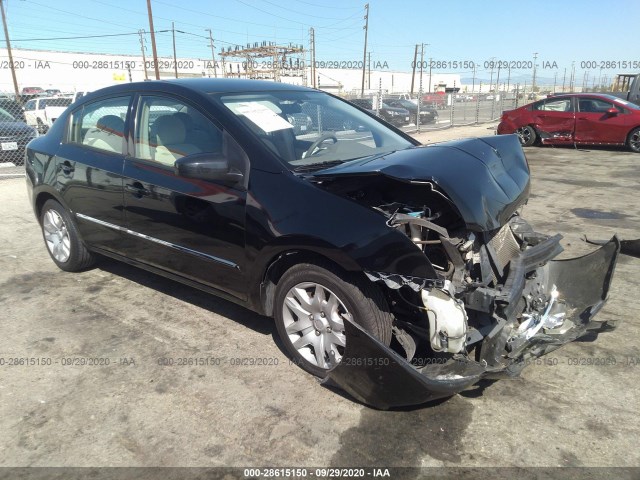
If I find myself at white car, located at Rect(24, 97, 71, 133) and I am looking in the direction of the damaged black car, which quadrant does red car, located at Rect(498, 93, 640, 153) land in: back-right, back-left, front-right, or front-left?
front-left

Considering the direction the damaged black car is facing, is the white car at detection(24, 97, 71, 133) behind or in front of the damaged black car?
behind

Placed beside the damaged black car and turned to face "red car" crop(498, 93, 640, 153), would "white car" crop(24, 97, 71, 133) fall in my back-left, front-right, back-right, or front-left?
front-left

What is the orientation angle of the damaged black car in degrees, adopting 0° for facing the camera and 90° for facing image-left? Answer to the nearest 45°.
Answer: approximately 315°

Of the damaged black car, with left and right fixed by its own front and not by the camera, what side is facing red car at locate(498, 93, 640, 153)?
left
